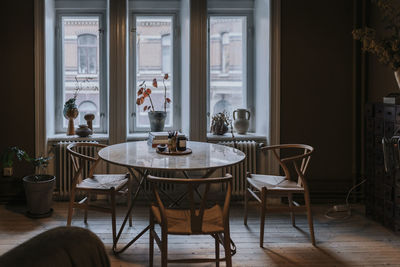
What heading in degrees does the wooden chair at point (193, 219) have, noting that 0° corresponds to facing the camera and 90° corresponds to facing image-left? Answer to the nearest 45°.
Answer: approximately 180°

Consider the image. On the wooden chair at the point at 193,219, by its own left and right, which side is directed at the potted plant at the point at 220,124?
front

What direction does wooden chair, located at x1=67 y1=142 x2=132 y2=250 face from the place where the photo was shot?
facing the viewer and to the right of the viewer

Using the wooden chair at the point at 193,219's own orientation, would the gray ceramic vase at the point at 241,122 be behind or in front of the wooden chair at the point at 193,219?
in front

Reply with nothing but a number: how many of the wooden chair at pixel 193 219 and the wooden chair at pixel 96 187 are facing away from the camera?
1

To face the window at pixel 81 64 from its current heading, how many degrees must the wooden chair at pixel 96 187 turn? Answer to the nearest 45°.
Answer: approximately 135° to its left

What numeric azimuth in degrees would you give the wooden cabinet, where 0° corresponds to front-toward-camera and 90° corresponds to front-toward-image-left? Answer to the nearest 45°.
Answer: approximately 45°

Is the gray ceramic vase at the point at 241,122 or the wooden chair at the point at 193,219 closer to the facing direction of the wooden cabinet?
the wooden chair
